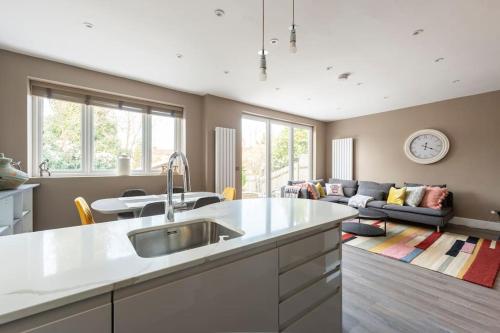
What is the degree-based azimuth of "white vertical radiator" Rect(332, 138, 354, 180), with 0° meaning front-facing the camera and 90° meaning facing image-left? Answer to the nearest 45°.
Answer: approximately 45°

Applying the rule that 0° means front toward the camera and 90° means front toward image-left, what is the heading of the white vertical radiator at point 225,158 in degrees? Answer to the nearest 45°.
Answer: approximately 315°

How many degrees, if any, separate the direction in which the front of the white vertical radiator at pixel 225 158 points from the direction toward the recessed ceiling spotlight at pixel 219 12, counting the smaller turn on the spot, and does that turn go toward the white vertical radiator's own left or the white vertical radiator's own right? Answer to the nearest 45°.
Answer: approximately 45° to the white vertical radiator's own right

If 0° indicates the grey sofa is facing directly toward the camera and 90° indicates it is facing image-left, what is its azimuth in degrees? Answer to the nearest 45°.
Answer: approximately 45°

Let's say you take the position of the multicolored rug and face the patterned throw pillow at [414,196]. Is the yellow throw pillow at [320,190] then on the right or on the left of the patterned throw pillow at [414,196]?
left
